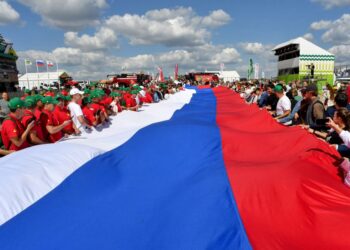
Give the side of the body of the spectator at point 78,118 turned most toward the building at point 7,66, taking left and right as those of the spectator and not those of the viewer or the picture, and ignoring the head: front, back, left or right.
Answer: left

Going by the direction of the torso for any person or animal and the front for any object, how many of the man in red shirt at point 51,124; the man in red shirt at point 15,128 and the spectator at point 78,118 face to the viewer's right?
3

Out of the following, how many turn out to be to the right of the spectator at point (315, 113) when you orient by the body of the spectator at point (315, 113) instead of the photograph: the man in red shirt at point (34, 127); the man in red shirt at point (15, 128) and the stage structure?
1

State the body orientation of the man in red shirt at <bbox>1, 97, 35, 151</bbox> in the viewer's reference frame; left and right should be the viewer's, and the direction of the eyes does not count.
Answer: facing to the right of the viewer

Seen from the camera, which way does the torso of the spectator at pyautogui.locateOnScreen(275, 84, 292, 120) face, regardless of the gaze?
to the viewer's left

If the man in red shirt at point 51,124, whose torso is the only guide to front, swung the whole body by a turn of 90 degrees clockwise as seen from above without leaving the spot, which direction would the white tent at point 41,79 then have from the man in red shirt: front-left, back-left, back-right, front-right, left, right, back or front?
back

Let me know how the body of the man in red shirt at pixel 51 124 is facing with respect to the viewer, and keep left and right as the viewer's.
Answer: facing to the right of the viewer

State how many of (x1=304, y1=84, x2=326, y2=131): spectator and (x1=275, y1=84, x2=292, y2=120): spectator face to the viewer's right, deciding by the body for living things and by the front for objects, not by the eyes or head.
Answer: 0

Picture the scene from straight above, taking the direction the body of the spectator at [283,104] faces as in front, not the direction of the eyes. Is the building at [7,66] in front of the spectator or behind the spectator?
in front

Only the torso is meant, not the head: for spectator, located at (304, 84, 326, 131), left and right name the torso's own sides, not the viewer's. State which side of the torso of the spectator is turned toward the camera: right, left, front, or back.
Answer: left

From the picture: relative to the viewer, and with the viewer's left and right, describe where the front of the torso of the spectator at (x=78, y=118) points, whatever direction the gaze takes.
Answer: facing to the right of the viewer

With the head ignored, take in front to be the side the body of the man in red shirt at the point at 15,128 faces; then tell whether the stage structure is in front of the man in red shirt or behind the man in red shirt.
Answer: in front

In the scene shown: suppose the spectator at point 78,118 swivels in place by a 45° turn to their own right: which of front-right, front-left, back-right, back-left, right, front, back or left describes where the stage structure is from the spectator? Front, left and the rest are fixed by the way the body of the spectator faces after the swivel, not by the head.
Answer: left

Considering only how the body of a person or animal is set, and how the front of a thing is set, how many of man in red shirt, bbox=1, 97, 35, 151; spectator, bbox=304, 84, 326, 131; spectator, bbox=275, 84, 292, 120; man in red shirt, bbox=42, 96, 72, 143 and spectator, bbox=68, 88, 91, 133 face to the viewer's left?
2

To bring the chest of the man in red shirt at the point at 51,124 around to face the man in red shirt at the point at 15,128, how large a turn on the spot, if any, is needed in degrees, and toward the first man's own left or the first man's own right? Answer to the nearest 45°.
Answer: approximately 135° to the first man's own right
